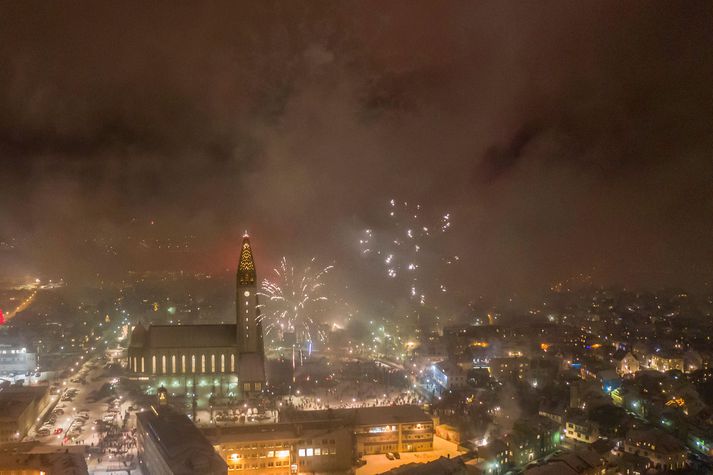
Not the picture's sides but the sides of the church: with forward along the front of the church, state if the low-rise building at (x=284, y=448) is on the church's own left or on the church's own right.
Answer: on the church's own right

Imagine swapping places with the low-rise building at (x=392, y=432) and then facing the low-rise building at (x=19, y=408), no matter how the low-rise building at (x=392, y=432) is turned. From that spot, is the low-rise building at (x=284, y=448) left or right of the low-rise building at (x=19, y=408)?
left

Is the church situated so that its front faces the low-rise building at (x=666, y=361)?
yes

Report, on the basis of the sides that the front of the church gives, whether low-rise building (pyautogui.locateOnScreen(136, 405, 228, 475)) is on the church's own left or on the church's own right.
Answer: on the church's own right

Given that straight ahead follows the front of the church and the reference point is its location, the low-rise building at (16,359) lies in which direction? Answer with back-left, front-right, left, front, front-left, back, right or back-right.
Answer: back-left

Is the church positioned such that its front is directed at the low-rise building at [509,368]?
yes

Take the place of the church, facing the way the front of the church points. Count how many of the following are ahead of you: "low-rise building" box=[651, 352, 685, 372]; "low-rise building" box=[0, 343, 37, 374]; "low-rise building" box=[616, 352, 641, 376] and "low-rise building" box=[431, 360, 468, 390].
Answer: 3

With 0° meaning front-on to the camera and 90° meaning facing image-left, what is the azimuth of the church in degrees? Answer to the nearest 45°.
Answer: approximately 270°

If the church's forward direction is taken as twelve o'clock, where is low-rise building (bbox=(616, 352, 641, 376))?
The low-rise building is roughly at 12 o'clock from the church.
